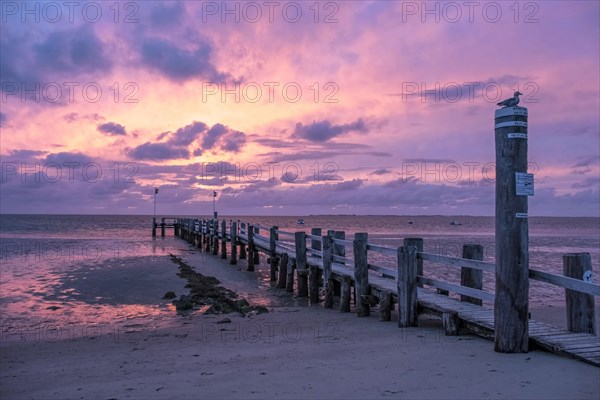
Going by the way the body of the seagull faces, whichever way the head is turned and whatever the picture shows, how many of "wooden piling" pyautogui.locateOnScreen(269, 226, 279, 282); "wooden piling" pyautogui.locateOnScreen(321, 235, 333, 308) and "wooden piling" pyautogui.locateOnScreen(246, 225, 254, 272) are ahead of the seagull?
0

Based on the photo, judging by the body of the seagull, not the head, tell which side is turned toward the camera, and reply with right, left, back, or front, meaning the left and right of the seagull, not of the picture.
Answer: right

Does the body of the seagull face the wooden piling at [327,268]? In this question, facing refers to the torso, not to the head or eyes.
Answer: no

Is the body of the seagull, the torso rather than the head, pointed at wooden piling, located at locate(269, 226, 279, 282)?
no

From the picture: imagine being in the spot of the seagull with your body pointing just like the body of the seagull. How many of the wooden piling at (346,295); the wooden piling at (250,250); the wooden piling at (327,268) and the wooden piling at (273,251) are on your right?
0

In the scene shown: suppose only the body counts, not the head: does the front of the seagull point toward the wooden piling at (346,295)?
no

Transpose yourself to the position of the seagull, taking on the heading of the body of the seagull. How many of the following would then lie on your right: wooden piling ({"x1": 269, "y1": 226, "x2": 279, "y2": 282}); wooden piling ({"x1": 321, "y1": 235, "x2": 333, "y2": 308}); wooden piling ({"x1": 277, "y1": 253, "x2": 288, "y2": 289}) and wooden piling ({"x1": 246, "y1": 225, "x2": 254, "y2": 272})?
0

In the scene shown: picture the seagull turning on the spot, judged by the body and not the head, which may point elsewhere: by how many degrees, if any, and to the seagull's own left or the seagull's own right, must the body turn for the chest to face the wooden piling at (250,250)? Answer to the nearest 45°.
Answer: approximately 135° to the seagull's own left
